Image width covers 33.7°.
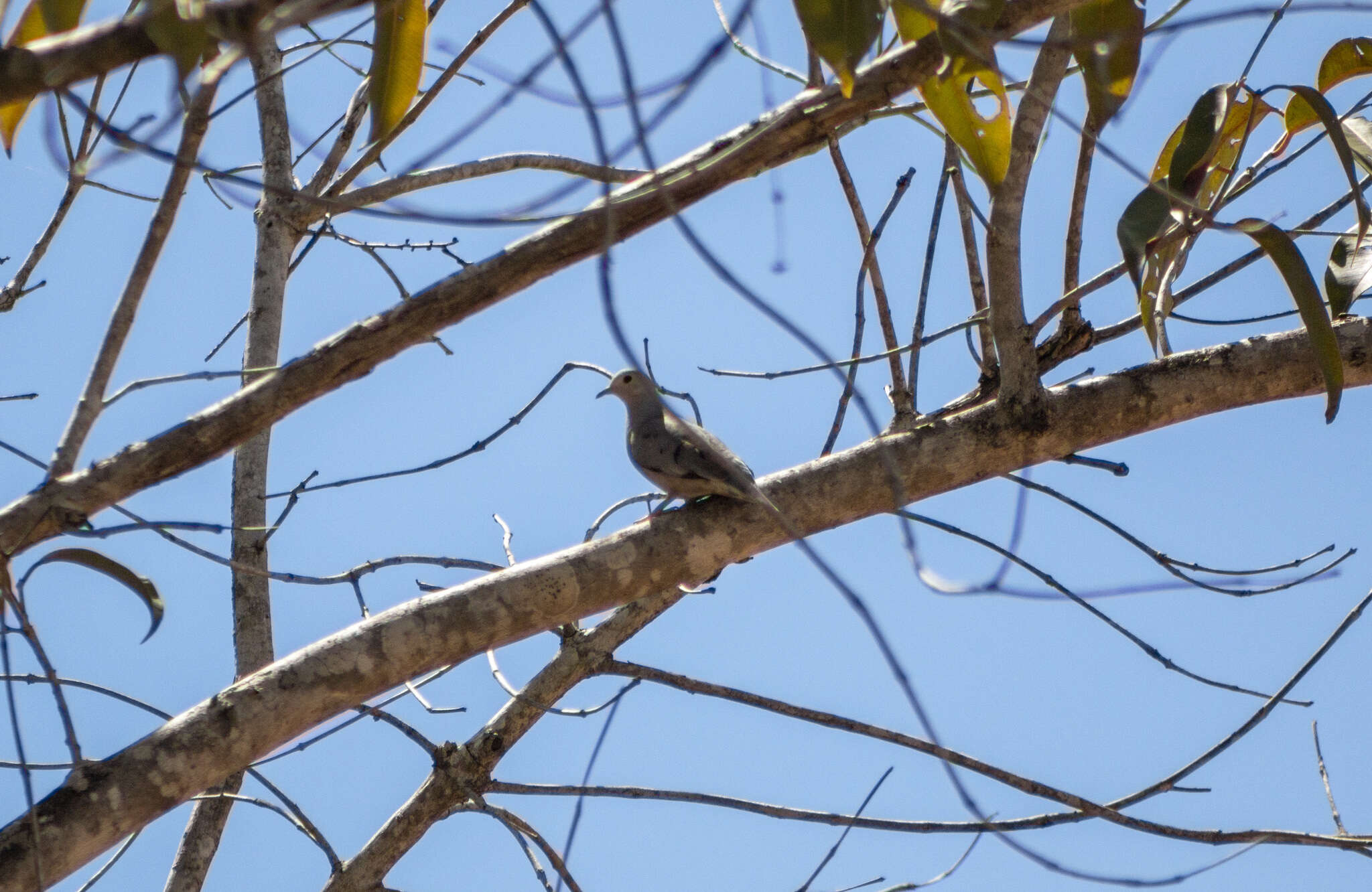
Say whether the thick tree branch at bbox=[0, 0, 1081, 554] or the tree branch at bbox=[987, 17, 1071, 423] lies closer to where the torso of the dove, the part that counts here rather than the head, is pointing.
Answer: the thick tree branch

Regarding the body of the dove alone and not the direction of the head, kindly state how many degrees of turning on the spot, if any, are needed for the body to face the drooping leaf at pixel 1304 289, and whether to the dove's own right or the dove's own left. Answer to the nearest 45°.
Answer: approximately 135° to the dove's own left

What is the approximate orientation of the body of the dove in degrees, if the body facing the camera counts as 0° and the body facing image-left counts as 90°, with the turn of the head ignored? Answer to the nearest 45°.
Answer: approximately 90°

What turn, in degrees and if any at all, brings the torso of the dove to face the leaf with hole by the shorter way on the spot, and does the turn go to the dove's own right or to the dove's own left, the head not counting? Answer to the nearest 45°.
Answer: approximately 135° to the dove's own left

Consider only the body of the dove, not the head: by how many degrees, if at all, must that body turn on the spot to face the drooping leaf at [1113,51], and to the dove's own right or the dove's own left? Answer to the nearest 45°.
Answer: approximately 135° to the dove's own left
